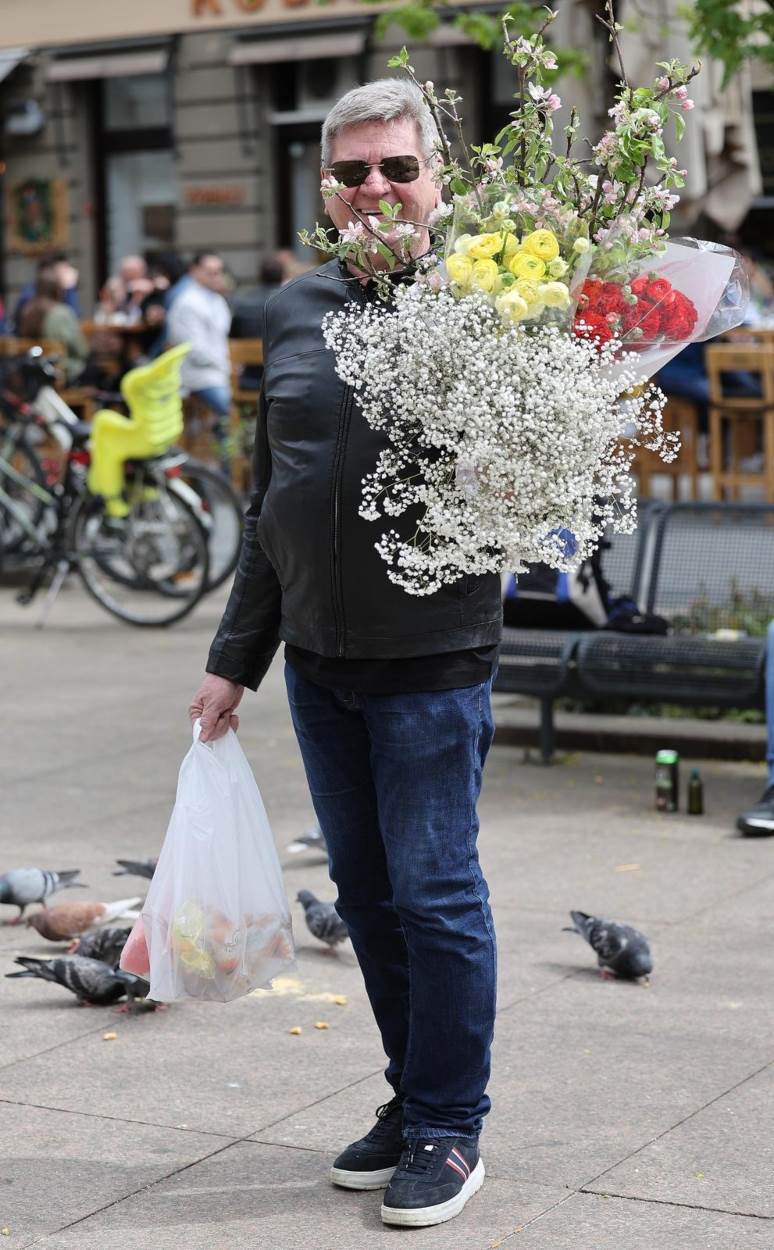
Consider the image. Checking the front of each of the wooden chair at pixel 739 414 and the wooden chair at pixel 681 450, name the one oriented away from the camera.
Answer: the wooden chair at pixel 739 414

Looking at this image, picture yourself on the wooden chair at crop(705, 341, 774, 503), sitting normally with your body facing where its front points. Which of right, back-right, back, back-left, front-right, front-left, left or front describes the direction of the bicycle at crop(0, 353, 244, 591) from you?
back-left

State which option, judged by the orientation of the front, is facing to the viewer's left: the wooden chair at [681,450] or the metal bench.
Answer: the wooden chair

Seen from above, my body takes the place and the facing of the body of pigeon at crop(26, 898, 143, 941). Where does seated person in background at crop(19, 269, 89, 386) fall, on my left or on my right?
on my right

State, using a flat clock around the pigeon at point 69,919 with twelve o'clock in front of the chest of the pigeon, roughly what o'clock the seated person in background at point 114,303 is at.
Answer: The seated person in background is roughly at 3 o'clock from the pigeon.

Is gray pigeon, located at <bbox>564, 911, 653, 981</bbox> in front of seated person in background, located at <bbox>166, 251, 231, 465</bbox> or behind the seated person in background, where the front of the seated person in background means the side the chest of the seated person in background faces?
in front

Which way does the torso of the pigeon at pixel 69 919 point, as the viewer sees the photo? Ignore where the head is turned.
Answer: to the viewer's left

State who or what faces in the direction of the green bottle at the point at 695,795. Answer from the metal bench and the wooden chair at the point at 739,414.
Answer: the metal bench
